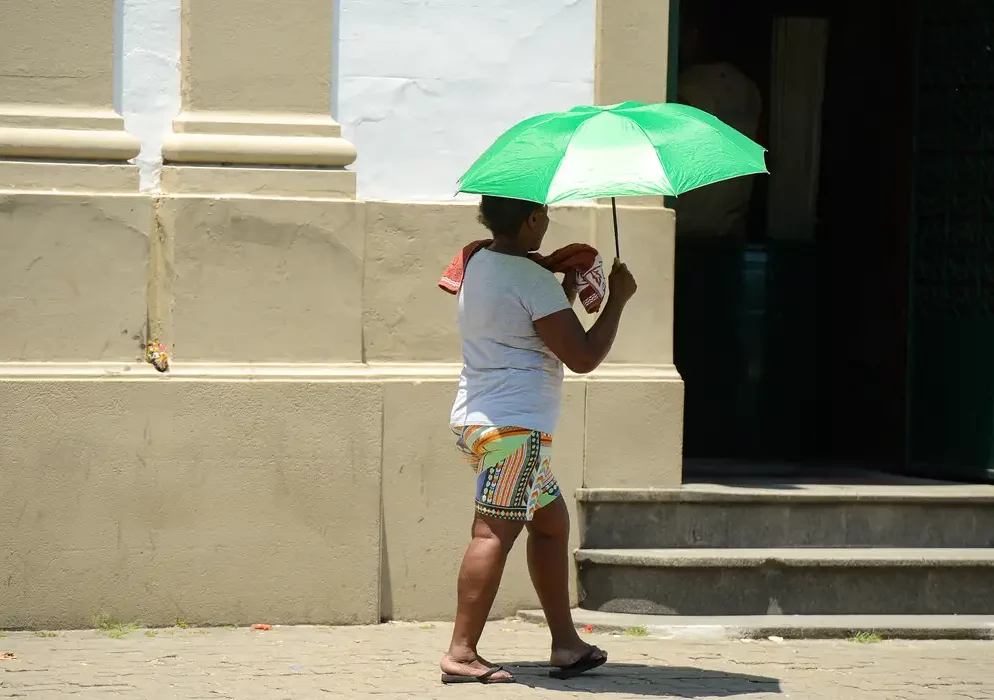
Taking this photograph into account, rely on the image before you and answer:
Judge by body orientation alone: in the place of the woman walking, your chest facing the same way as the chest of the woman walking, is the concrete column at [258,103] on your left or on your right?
on your left

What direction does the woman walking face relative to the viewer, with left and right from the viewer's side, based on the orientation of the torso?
facing away from the viewer and to the right of the viewer

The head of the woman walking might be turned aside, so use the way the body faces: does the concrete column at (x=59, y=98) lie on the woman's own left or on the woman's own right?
on the woman's own left

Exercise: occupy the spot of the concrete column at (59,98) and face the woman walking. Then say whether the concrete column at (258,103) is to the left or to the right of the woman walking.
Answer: left
